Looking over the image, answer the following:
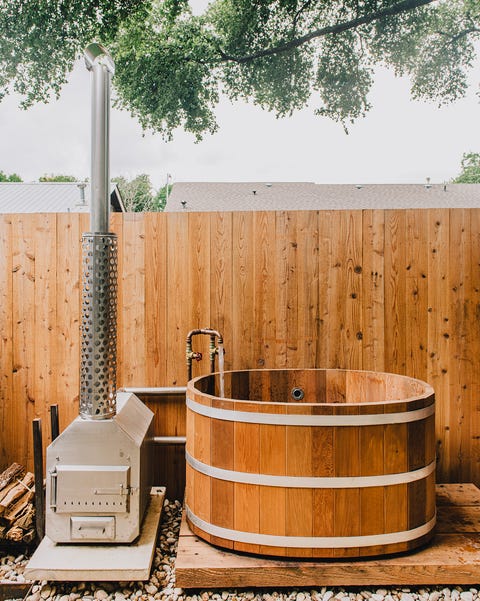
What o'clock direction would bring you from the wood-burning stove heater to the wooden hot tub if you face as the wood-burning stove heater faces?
The wooden hot tub is roughly at 10 o'clock from the wood-burning stove heater.

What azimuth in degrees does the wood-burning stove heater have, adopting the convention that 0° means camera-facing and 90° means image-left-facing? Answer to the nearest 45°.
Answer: approximately 0°

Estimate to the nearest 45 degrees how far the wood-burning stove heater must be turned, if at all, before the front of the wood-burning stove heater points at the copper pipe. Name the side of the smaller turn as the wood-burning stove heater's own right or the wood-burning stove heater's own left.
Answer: approximately 135° to the wood-burning stove heater's own left

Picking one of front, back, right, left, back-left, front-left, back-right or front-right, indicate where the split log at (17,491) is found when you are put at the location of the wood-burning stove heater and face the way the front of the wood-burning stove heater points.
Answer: back-right

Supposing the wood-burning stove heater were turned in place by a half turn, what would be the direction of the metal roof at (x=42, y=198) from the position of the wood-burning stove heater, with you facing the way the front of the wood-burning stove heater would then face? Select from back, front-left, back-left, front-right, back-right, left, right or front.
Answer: front

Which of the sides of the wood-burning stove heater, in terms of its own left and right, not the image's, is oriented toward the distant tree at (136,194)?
back

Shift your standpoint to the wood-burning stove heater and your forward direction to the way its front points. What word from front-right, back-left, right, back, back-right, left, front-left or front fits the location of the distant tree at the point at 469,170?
back-left

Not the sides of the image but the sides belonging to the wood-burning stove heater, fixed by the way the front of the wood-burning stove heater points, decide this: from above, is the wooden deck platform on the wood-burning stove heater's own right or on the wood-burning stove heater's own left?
on the wood-burning stove heater's own left
